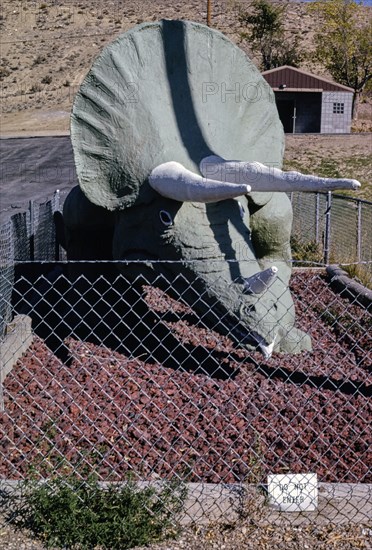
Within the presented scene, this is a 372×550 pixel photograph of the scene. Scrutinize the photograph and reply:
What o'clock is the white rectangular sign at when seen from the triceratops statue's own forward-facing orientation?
The white rectangular sign is roughly at 1 o'clock from the triceratops statue.

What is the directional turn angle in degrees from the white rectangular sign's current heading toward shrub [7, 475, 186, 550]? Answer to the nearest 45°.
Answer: approximately 90° to its right

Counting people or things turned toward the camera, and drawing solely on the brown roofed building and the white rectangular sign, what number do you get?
2

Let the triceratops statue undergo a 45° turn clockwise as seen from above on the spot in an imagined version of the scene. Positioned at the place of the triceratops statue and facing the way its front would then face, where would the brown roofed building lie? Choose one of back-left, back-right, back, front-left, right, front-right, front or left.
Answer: back

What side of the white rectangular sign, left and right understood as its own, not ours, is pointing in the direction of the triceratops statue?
back

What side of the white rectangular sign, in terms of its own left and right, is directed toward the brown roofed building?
back

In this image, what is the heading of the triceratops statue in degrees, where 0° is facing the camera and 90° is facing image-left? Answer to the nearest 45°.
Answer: approximately 315°

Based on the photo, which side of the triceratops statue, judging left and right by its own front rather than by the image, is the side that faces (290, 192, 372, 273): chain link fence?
left
